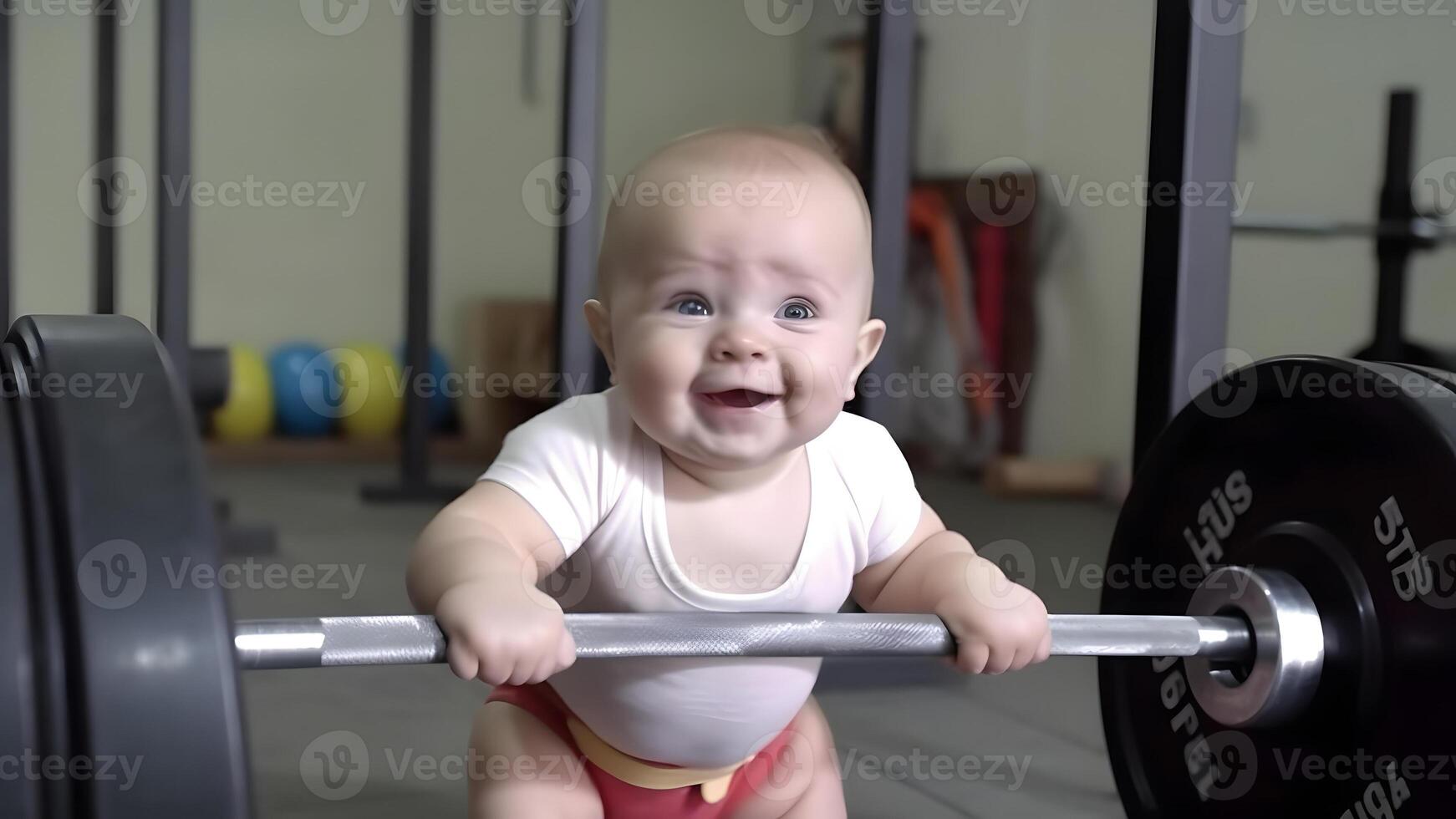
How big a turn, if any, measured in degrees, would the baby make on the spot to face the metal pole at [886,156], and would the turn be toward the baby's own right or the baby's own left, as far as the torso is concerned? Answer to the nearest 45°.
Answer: approximately 180°

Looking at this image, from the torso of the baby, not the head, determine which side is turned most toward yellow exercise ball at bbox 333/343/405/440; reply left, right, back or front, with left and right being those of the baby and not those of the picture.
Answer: back

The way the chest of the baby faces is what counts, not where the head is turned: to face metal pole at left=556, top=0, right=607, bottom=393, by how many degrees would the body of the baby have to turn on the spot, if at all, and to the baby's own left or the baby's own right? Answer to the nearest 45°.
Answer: approximately 180°

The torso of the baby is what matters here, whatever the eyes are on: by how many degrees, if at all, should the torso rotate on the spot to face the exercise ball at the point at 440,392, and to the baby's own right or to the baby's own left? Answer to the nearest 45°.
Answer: approximately 180°

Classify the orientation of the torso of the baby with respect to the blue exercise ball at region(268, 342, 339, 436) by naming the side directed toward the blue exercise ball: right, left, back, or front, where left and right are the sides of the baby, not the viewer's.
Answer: back

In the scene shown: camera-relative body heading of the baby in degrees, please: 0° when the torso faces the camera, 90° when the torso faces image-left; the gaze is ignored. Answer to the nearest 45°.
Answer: approximately 0°

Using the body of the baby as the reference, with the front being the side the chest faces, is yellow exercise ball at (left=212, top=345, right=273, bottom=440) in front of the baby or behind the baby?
behind
